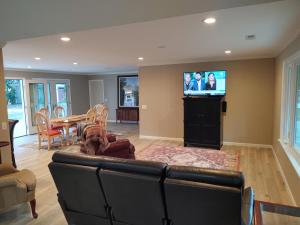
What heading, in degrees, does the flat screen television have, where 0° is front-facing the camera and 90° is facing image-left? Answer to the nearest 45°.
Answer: approximately 0°

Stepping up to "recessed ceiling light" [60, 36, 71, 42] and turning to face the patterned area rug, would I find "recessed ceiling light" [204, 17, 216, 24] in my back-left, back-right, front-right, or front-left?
front-right

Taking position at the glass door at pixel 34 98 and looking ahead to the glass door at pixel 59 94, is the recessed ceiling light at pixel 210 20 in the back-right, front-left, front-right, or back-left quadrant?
back-right

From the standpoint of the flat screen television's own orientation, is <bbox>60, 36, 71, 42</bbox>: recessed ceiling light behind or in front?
in front

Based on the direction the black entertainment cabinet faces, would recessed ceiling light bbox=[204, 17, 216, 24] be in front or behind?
in front

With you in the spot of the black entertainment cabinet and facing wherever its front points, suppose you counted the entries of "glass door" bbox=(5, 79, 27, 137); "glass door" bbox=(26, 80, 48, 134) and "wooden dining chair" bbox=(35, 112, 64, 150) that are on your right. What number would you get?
3

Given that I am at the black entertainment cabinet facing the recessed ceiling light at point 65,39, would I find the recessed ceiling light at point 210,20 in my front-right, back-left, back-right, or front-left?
front-left

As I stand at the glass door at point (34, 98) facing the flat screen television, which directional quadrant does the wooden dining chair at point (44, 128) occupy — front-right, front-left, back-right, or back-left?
front-right

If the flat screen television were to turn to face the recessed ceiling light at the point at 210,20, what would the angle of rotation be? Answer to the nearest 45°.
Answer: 0° — it already faces it

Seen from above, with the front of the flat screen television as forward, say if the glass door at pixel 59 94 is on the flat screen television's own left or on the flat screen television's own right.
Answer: on the flat screen television's own right

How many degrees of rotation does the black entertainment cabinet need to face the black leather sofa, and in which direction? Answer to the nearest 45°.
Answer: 0° — it already faces it

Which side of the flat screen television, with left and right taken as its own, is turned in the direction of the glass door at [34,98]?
right

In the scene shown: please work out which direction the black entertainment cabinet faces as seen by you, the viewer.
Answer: facing the viewer

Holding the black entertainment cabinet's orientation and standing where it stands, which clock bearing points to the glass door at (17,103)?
The glass door is roughly at 3 o'clock from the black entertainment cabinet.

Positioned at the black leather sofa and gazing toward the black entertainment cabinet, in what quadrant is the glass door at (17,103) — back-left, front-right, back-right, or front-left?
front-left

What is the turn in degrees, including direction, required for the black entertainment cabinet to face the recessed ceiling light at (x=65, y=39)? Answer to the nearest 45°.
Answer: approximately 45° to its right

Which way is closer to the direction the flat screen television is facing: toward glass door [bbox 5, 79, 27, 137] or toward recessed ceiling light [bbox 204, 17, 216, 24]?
the recessed ceiling light
